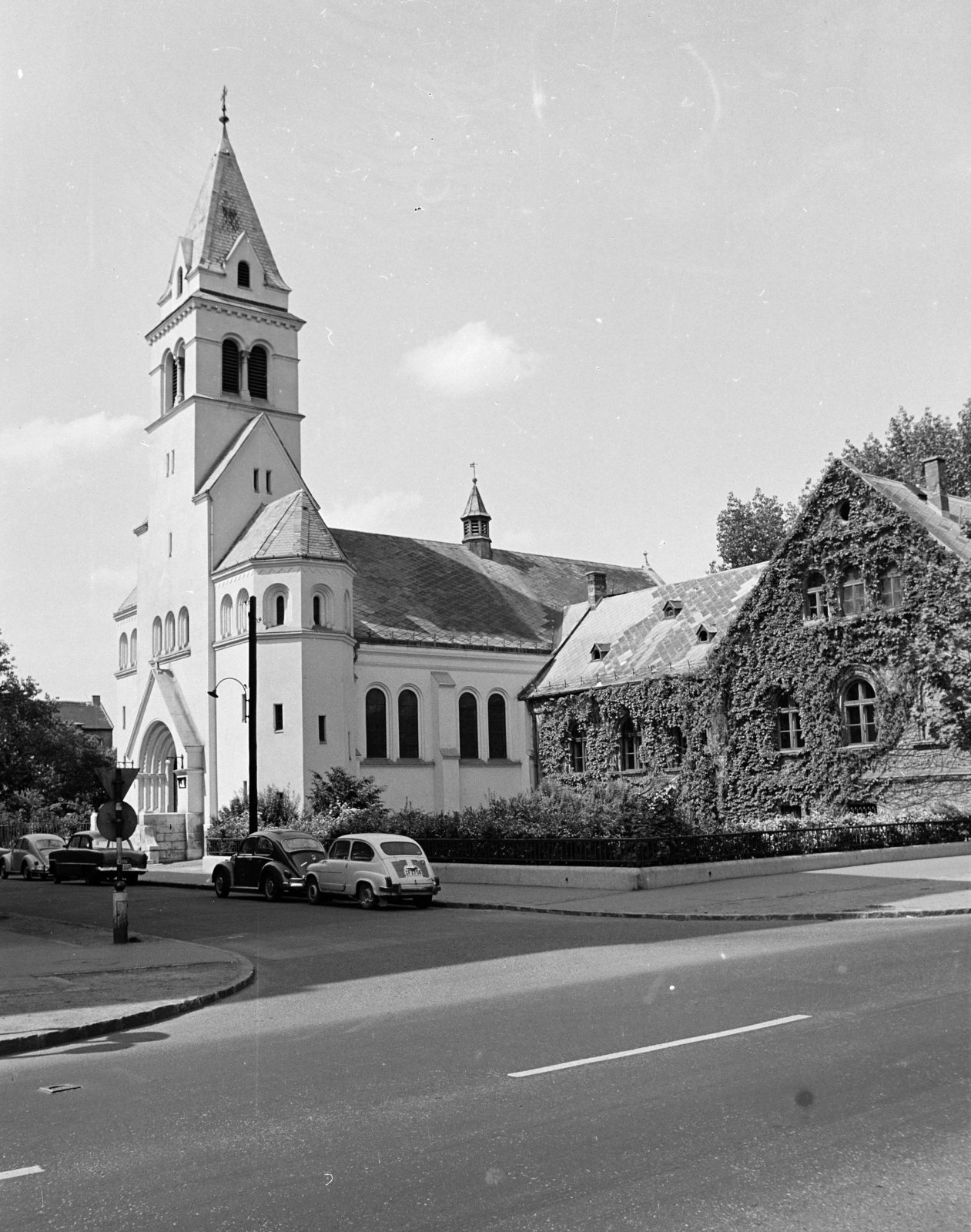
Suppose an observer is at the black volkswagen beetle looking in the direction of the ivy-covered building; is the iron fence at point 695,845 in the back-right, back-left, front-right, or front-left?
front-right

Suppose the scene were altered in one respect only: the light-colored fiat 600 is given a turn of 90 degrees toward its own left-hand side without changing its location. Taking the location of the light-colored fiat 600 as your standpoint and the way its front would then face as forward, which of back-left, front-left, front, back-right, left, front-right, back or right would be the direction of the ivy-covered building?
back

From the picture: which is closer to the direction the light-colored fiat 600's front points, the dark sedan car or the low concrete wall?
the dark sedan car

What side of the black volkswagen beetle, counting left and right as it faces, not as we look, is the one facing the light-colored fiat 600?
back

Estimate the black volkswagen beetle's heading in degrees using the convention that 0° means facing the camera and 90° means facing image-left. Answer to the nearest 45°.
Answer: approximately 135°

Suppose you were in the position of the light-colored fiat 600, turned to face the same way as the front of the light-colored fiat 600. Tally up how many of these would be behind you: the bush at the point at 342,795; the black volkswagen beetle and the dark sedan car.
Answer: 0

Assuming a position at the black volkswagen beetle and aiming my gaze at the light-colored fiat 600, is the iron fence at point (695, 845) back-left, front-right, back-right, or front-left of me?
front-left

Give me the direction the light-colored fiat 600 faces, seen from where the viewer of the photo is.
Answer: facing away from the viewer and to the left of the viewer

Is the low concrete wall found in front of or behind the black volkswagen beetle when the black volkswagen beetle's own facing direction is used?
behind

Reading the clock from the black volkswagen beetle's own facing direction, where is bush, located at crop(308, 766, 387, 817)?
The bush is roughly at 2 o'clock from the black volkswagen beetle.

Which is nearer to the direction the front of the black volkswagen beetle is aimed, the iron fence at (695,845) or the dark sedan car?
the dark sedan car

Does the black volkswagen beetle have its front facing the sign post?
no

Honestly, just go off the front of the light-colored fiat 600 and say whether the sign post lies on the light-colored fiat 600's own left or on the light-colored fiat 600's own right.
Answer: on the light-colored fiat 600's own left

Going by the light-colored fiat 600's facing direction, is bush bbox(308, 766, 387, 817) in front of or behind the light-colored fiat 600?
in front

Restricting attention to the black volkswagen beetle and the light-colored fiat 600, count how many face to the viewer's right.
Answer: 0

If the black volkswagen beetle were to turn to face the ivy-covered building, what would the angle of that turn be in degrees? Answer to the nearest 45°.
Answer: approximately 135° to its right

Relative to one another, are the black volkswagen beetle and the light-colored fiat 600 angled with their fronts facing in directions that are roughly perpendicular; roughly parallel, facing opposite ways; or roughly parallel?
roughly parallel

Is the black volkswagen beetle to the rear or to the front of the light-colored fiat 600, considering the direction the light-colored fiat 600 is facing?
to the front

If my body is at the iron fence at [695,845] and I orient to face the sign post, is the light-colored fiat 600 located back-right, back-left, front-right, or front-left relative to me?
front-right
